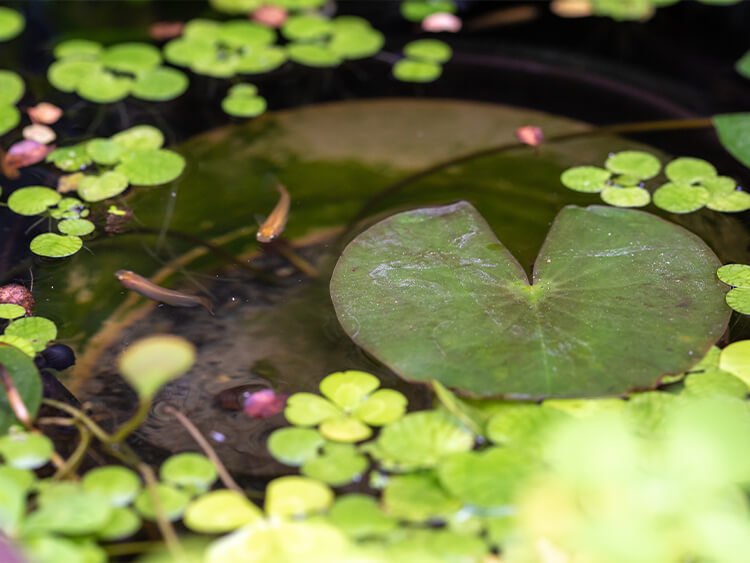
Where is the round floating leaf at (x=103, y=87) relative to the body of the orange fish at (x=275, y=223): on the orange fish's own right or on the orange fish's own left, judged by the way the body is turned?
on the orange fish's own right

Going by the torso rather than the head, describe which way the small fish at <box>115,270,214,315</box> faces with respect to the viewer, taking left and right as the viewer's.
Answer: facing to the left of the viewer

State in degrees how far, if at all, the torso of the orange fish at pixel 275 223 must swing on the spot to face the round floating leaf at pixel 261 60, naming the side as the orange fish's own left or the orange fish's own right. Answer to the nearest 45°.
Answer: approximately 135° to the orange fish's own right

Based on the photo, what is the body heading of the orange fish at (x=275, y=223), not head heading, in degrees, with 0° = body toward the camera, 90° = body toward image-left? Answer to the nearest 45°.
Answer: approximately 45°
